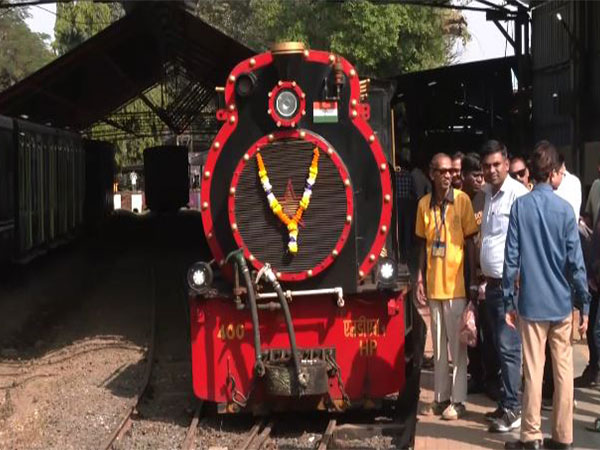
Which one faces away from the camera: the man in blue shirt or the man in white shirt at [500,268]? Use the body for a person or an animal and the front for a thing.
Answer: the man in blue shirt

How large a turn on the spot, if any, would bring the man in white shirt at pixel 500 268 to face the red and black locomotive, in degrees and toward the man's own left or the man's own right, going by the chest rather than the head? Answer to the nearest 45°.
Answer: approximately 45° to the man's own right

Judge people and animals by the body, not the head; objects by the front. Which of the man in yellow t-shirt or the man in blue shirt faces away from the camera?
the man in blue shirt

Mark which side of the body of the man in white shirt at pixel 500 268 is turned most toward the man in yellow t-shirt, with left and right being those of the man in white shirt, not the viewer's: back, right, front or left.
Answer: right

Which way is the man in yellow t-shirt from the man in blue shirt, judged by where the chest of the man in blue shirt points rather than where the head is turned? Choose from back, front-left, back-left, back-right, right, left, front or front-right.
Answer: front-left

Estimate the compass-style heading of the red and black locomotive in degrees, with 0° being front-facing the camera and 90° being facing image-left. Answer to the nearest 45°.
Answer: approximately 0°

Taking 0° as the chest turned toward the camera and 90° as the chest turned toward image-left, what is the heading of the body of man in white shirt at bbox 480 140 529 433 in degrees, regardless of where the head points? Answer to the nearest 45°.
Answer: approximately 45°

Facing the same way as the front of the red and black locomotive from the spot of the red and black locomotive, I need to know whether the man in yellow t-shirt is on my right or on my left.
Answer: on my left
